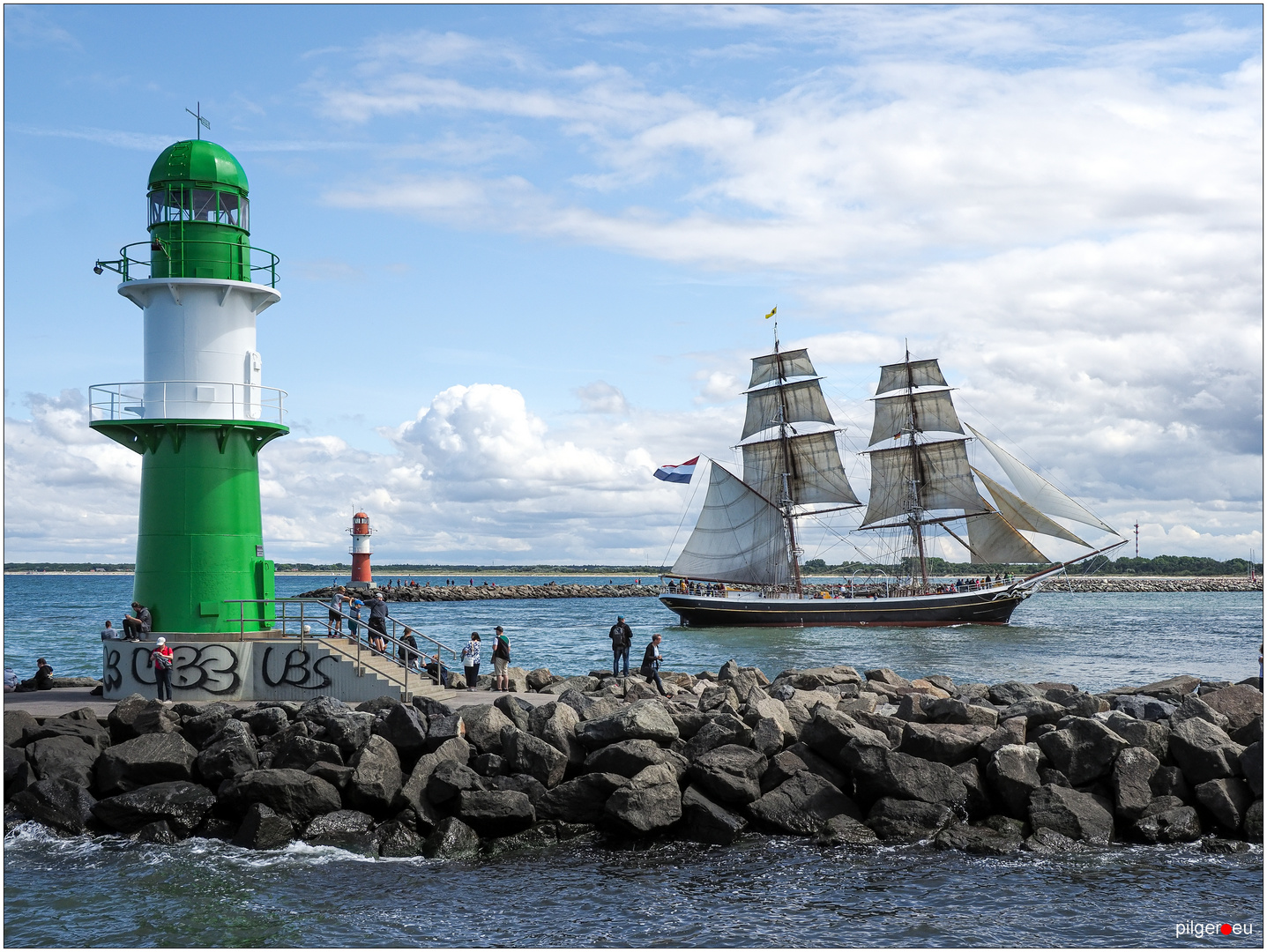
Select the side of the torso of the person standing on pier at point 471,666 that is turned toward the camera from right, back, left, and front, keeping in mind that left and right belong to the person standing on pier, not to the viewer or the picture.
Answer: back

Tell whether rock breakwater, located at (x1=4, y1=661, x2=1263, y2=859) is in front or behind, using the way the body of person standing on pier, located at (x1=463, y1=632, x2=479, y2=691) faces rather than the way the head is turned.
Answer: behind

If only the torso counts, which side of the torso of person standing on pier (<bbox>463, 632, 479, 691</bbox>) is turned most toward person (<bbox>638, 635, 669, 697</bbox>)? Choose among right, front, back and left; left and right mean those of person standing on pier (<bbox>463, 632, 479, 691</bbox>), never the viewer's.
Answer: right

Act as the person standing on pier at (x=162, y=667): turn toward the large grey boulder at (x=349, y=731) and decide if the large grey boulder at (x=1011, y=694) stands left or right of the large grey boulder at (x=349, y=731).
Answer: left

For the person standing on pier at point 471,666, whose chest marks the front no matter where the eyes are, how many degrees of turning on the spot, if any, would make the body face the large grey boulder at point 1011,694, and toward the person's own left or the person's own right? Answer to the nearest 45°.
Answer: approximately 90° to the person's own right

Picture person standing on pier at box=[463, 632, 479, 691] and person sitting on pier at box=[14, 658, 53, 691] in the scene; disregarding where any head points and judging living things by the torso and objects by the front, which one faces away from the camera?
the person standing on pier

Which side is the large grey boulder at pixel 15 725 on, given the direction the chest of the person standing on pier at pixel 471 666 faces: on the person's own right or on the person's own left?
on the person's own left
